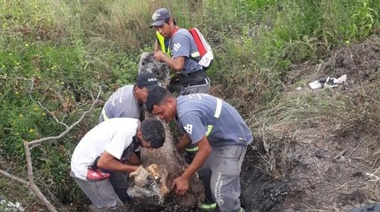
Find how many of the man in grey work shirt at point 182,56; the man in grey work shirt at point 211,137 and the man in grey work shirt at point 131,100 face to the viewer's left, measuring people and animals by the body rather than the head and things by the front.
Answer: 2

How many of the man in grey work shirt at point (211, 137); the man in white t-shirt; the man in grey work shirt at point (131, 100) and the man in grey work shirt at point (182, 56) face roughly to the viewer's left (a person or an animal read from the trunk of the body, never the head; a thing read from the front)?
2

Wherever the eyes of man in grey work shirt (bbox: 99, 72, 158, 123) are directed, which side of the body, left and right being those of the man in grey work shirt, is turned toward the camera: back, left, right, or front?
right

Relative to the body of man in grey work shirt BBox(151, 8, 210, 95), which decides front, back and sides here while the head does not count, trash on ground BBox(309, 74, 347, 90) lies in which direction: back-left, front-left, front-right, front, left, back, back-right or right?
back

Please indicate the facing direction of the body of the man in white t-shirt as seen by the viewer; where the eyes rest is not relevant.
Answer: to the viewer's right

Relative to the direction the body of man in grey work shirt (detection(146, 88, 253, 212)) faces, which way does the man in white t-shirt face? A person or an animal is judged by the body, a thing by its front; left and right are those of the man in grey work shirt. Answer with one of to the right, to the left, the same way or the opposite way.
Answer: the opposite way

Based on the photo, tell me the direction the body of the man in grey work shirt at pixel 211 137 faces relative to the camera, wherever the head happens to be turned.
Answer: to the viewer's left

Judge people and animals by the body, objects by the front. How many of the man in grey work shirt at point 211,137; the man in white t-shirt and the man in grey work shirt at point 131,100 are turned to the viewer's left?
1

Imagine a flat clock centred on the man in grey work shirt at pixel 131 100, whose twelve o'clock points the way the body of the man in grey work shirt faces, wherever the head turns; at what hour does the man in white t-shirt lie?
The man in white t-shirt is roughly at 4 o'clock from the man in grey work shirt.

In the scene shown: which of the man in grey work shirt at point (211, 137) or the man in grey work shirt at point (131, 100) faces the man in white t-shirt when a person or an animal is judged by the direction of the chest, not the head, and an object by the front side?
the man in grey work shirt at point (211, 137)

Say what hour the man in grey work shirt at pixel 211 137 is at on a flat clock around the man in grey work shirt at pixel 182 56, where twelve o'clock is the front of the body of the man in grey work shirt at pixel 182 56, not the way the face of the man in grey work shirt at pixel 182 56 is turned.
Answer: the man in grey work shirt at pixel 211 137 is roughly at 9 o'clock from the man in grey work shirt at pixel 182 56.

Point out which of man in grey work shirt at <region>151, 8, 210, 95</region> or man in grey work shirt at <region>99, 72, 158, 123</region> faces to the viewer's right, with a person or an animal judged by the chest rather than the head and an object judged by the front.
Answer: man in grey work shirt at <region>99, 72, 158, 123</region>

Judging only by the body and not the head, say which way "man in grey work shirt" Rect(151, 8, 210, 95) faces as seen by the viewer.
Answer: to the viewer's left

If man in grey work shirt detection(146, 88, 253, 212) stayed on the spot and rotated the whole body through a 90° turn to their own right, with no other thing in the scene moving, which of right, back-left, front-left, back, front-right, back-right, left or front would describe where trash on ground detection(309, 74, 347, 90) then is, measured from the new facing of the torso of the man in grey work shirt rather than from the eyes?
front-right
